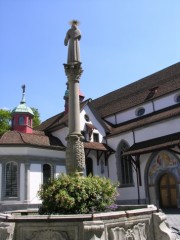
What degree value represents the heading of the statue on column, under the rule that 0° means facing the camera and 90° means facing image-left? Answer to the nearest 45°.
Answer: approximately 315°

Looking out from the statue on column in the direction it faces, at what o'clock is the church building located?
The church building is roughly at 8 o'clock from the statue on column.
